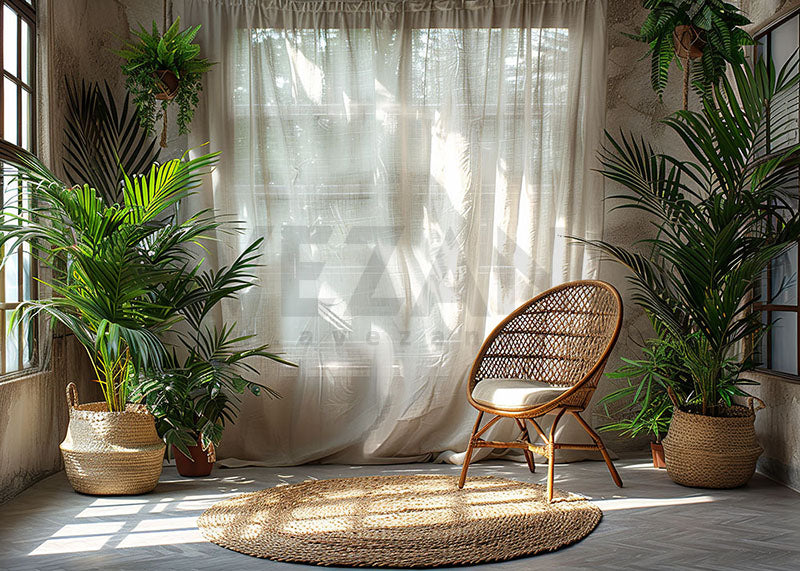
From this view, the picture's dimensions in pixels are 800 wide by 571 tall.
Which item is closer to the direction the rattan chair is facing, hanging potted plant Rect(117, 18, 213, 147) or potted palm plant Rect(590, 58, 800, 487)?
the hanging potted plant

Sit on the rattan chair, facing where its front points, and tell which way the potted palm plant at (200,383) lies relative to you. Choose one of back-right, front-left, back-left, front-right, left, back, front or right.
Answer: front-right

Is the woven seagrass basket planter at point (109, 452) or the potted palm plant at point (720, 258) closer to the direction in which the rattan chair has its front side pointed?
the woven seagrass basket planter

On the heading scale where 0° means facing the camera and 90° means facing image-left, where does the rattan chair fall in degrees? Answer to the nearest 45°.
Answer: approximately 45°

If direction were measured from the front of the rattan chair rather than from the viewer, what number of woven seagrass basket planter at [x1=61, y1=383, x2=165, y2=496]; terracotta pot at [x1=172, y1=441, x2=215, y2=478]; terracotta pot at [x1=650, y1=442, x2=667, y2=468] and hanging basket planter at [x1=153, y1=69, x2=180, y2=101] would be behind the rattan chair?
1

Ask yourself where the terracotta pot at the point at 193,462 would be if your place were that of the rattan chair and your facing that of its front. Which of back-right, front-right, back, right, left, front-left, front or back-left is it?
front-right

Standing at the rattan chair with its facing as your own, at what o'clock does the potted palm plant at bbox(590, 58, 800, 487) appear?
The potted palm plant is roughly at 8 o'clock from the rattan chair.

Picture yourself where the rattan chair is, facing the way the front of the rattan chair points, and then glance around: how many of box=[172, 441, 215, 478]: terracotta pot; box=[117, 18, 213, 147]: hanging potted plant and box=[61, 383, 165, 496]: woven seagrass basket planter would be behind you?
0

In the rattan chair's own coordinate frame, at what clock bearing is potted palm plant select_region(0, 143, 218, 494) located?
The potted palm plant is roughly at 1 o'clock from the rattan chair.

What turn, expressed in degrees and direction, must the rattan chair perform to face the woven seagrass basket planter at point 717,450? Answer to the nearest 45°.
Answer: approximately 135° to its left

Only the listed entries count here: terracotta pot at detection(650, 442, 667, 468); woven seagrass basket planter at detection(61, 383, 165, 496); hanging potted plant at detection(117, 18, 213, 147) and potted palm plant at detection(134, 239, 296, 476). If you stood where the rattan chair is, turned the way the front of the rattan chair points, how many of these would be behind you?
1

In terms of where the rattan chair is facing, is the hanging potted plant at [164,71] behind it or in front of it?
in front

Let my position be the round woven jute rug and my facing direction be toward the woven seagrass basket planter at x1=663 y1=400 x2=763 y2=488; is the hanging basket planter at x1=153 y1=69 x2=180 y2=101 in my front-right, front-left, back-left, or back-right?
back-left

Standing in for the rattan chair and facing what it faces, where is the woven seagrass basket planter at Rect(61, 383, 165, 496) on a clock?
The woven seagrass basket planter is roughly at 1 o'clock from the rattan chair.

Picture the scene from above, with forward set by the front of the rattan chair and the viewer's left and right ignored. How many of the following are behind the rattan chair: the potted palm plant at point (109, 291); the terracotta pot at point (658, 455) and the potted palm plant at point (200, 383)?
1

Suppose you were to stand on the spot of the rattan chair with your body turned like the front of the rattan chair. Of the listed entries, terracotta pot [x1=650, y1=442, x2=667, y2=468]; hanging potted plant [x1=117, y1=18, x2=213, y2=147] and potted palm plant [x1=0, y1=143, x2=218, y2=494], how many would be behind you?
1

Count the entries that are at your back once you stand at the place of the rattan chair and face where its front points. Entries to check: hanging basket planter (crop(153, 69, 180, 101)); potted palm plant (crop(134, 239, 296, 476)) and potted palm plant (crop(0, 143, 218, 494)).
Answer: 0
